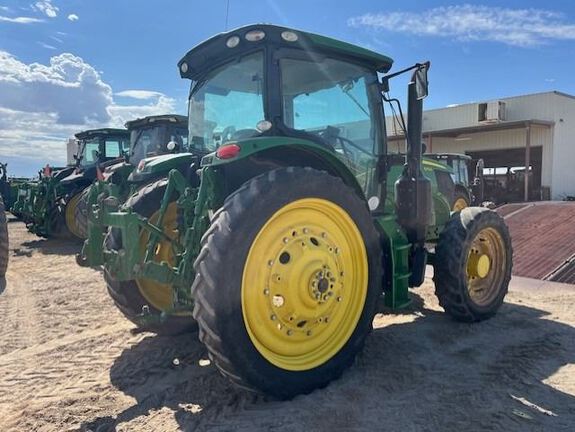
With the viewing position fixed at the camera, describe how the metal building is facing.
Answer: facing the viewer and to the left of the viewer

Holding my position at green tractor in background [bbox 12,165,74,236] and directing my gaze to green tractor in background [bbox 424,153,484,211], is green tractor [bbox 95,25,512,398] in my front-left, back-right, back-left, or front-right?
front-right

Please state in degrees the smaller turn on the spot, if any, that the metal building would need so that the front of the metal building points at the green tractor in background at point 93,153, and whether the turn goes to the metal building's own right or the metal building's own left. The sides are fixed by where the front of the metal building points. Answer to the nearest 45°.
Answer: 0° — it already faces it

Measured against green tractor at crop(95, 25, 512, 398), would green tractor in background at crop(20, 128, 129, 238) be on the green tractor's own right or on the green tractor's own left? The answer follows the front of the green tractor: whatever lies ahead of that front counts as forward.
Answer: on the green tractor's own left

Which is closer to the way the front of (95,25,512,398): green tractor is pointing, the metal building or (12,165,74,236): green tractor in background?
the metal building

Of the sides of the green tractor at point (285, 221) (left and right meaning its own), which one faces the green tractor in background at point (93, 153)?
left

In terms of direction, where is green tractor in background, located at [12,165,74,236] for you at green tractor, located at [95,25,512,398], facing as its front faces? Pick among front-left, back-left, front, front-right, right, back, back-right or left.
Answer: left

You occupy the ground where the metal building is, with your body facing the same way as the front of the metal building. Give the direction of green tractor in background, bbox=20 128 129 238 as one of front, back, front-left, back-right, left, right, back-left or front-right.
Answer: front

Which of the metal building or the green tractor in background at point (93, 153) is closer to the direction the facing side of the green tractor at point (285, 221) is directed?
the metal building

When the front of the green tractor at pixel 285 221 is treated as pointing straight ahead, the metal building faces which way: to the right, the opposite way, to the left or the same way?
the opposite way

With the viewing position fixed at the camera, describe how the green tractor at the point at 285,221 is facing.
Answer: facing away from the viewer and to the right of the viewer

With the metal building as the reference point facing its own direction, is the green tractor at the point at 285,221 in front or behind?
in front

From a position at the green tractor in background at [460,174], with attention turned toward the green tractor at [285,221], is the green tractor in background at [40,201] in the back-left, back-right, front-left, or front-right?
front-right
